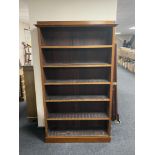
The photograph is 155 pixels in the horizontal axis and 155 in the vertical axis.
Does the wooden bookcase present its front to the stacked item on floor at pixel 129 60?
no

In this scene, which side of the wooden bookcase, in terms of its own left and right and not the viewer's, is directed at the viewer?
front
